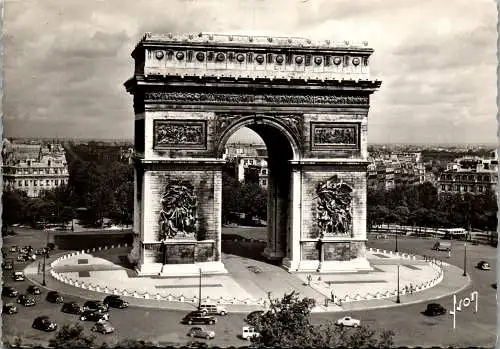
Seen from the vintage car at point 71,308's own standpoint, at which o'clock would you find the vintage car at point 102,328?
the vintage car at point 102,328 is roughly at 1 o'clock from the vintage car at point 71,308.

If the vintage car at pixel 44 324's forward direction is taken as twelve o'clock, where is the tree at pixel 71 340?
The tree is roughly at 1 o'clock from the vintage car.

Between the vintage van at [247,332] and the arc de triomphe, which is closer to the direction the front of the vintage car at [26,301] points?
the vintage van

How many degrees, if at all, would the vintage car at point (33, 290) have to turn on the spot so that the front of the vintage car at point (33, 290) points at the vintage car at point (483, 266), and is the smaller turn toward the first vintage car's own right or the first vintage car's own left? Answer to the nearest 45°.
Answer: approximately 45° to the first vintage car's own left

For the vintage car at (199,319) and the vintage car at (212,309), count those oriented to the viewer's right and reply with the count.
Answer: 2

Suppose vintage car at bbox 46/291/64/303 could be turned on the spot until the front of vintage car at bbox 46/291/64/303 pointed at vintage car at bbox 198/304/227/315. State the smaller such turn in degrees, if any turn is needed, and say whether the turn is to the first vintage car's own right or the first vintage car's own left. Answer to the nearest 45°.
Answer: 0° — it already faces it

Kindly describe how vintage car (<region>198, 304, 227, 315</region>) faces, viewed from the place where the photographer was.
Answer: facing to the right of the viewer

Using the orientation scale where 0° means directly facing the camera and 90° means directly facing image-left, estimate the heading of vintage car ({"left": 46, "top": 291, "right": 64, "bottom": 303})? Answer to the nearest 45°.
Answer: approximately 315°

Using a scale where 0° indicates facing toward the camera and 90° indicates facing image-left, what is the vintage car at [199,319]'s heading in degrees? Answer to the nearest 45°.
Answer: approximately 270°
